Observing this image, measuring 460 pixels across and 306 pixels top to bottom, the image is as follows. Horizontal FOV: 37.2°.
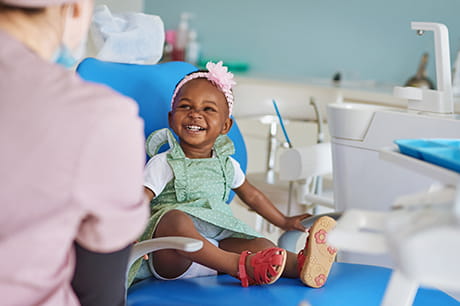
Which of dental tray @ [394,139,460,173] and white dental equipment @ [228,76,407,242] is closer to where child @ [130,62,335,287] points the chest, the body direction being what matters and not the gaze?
the dental tray

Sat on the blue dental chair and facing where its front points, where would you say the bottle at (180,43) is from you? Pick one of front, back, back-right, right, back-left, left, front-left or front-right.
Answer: back-left

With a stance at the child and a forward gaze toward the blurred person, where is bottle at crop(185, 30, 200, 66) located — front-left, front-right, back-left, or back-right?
back-right

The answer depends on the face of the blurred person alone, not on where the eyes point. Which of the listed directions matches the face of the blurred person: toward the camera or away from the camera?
away from the camera

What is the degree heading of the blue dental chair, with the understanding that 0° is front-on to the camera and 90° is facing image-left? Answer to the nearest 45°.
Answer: approximately 315°

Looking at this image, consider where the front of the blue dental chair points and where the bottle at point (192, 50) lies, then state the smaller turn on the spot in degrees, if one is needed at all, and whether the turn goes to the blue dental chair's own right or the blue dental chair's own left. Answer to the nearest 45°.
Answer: approximately 135° to the blue dental chair's own left

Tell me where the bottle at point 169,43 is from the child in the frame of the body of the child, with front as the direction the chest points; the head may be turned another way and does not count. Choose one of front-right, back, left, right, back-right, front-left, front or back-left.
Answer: back-left
